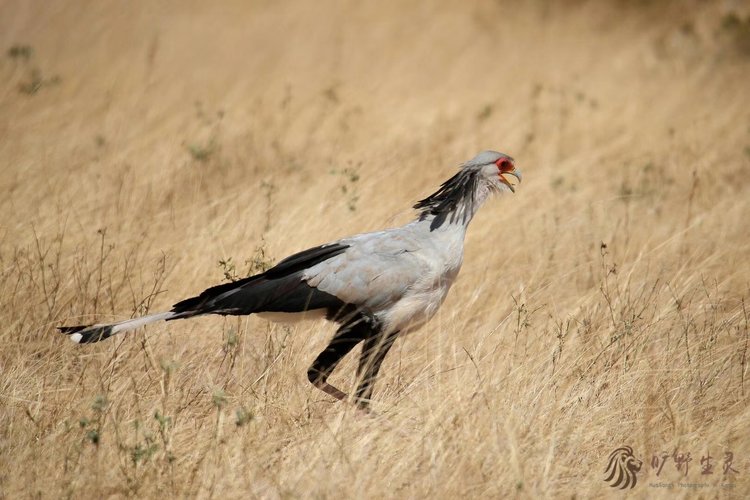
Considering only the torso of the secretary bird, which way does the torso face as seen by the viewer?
to the viewer's right

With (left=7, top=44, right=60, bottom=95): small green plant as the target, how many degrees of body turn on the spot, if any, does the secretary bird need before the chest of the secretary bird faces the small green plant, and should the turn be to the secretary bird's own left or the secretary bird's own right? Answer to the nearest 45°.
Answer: approximately 135° to the secretary bird's own left

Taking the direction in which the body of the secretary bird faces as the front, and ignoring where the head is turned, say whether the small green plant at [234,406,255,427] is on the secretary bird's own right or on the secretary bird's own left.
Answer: on the secretary bird's own right
